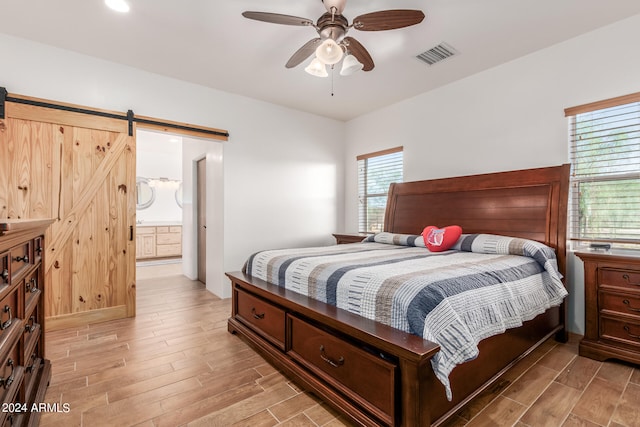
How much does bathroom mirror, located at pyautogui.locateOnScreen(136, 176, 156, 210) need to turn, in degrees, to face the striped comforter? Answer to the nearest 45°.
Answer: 0° — it already faces it

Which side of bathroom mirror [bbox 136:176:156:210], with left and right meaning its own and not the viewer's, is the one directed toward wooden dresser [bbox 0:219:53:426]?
front

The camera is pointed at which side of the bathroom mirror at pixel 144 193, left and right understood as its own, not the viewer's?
front

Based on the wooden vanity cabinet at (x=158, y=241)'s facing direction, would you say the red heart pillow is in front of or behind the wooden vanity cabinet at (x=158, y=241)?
in front

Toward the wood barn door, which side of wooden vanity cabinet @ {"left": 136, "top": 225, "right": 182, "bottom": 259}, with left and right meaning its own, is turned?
front

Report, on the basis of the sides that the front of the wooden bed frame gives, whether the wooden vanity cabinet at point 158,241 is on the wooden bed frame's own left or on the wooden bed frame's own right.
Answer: on the wooden bed frame's own right

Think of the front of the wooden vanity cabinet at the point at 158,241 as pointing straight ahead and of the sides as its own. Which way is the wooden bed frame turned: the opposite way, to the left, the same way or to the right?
to the right

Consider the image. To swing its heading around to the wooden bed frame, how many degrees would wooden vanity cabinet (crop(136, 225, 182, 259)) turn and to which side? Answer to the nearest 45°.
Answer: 0° — it already faces it

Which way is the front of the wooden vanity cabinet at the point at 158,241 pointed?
toward the camera

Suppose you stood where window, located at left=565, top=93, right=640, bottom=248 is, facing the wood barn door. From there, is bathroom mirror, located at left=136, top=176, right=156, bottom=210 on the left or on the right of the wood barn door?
right

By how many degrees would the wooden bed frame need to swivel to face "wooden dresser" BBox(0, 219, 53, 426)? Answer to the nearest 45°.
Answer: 0° — it already faces it

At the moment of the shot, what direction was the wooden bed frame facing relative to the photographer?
facing the viewer and to the left of the viewer

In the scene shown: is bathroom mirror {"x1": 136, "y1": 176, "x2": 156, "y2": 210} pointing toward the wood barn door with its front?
yes

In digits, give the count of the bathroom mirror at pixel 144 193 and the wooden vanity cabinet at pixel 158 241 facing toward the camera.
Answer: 2

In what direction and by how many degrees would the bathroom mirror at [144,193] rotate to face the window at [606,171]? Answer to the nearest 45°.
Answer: approximately 45° to its left
